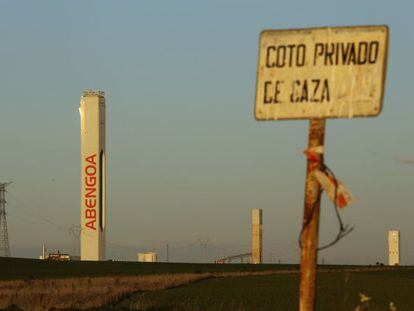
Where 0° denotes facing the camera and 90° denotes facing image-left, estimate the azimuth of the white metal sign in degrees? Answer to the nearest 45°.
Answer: approximately 0°
